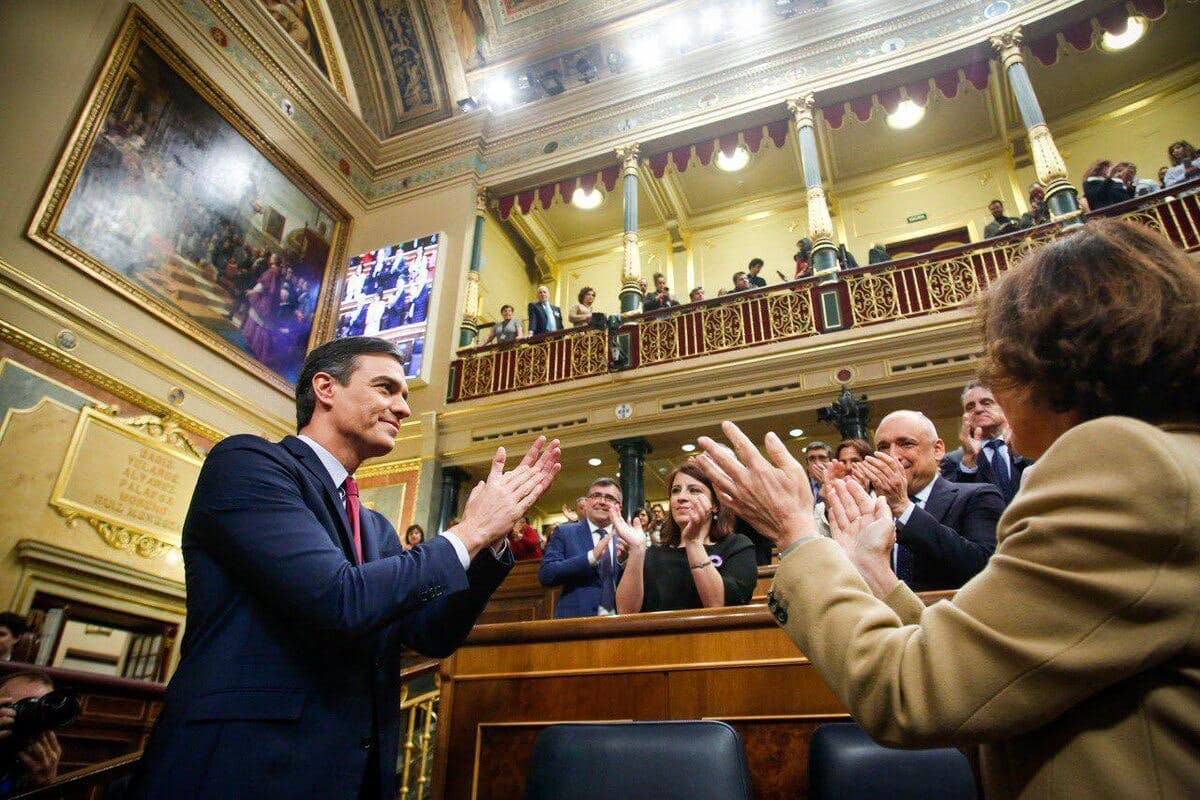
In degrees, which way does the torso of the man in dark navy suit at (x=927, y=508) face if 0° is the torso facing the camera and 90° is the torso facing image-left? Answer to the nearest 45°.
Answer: approximately 45°

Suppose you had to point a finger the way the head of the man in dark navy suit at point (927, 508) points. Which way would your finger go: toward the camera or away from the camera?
toward the camera

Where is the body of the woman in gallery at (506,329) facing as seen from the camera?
toward the camera

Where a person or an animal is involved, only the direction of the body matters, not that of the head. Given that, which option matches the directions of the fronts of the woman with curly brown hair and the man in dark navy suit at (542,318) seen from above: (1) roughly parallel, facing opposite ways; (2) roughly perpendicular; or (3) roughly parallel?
roughly parallel, facing opposite ways

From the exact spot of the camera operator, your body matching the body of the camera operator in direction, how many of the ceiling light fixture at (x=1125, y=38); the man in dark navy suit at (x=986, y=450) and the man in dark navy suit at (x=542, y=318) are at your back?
0

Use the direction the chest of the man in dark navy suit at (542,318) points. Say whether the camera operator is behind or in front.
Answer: in front

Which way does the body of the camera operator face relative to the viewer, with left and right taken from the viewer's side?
facing to the right of the viewer

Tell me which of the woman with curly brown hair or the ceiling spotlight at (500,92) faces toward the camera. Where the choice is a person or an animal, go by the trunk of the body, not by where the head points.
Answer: the ceiling spotlight

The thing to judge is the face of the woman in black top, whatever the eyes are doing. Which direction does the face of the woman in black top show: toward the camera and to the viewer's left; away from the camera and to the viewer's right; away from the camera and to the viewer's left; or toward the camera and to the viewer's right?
toward the camera and to the viewer's left
